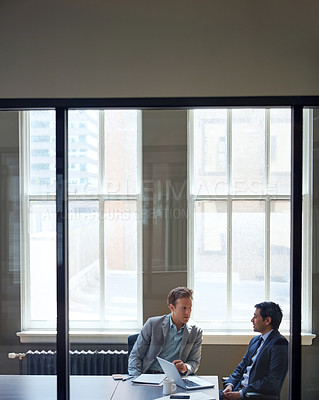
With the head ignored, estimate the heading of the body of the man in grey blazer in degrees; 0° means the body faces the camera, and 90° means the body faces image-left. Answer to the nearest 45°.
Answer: approximately 315°
